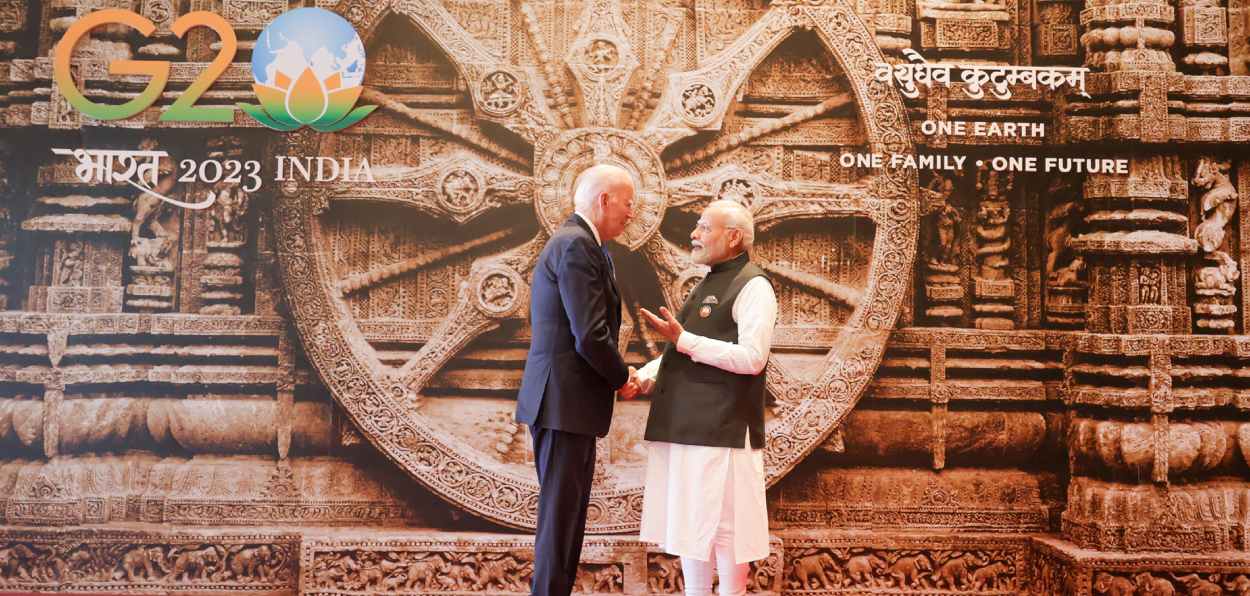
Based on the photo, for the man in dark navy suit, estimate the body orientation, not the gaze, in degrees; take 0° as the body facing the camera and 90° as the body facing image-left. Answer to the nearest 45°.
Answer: approximately 270°

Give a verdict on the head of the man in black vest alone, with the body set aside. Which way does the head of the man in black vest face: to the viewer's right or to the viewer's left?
to the viewer's left

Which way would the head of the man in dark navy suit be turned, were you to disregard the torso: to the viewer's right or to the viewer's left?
to the viewer's right
